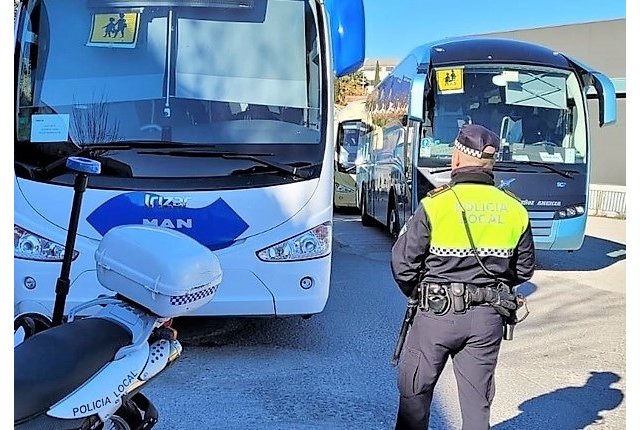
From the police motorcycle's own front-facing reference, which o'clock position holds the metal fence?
The metal fence is roughly at 6 o'clock from the police motorcycle.

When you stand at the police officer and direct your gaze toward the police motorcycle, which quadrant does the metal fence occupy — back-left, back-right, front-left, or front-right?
back-right

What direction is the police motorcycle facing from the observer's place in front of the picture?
facing the viewer and to the left of the viewer

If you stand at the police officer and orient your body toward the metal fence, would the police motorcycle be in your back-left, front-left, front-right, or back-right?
back-left

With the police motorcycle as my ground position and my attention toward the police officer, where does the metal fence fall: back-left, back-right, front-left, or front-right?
front-left

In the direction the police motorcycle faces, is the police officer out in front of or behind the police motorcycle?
behind

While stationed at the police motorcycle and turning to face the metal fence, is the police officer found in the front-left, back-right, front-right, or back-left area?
front-right
